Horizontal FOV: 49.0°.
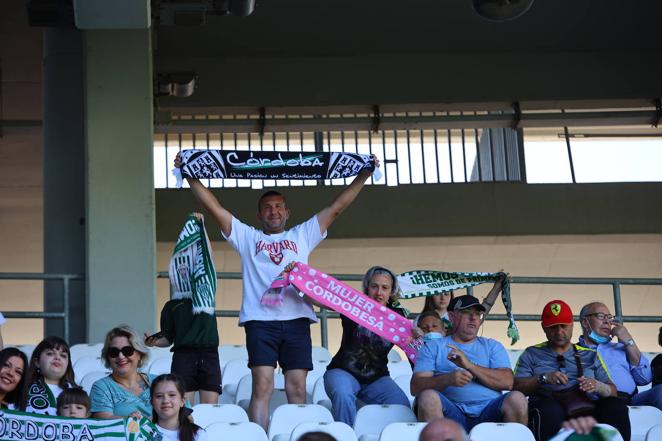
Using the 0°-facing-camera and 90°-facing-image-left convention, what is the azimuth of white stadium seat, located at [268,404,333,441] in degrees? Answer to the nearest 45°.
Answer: approximately 0°

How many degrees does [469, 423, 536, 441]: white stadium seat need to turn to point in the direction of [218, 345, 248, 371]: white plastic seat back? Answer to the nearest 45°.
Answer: approximately 135° to its right

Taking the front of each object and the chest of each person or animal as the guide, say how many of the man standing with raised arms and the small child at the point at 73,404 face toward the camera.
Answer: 2
